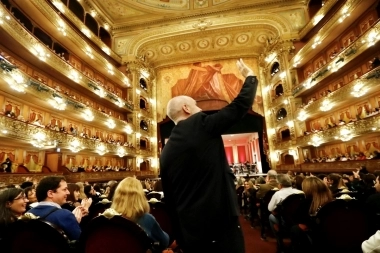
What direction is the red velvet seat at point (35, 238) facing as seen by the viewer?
away from the camera

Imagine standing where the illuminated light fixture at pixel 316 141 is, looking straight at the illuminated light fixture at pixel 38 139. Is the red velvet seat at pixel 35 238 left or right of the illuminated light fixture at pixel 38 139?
left

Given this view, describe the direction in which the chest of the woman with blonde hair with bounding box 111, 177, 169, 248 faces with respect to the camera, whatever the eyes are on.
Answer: away from the camera

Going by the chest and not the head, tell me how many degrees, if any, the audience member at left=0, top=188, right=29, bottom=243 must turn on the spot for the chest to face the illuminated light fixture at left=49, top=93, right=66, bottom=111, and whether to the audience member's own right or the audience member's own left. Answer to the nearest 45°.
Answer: approximately 90° to the audience member's own left

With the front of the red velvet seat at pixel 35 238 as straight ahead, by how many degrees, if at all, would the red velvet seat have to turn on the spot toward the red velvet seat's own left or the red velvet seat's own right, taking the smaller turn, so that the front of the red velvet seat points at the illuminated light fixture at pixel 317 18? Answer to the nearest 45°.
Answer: approximately 90° to the red velvet seat's own right

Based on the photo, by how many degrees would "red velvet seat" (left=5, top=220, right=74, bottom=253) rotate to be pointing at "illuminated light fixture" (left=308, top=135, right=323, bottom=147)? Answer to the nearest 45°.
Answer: approximately 90° to its right

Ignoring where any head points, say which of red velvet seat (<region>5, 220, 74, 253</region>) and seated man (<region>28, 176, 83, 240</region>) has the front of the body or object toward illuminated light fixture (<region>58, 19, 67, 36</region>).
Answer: the red velvet seat

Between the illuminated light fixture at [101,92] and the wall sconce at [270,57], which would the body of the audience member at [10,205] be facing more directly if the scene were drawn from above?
the wall sconce

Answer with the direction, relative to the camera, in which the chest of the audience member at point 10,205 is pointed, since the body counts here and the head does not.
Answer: to the viewer's right
